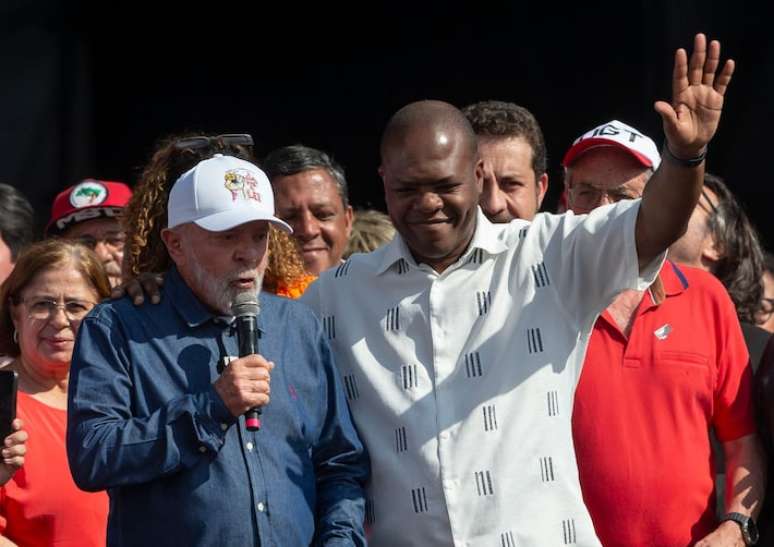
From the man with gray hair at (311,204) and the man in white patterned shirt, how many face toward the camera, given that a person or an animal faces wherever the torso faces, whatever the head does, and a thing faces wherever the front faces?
2

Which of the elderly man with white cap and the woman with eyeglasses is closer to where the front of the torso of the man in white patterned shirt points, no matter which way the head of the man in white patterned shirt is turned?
the elderly man with white cap

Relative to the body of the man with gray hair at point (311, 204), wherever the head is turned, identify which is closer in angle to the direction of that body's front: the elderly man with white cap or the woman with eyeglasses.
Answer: the elderly man with white cap

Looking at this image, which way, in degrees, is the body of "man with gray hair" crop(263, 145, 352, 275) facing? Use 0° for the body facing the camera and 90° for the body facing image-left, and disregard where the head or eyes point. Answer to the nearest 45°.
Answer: approximately 0°

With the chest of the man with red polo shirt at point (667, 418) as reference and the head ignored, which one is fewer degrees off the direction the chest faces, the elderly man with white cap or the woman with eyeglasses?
the elderly man with white cap

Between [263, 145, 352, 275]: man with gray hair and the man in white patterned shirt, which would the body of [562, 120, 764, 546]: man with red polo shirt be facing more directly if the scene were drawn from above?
the man in white patterned shirt

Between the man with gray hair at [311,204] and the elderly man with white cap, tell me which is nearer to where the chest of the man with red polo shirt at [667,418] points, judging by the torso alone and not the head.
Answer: the elderly man with white cap
